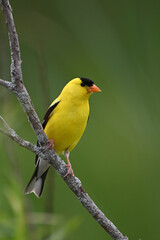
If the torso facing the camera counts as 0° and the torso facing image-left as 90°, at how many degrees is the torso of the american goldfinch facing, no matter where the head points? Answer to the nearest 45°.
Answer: approximately 315°
